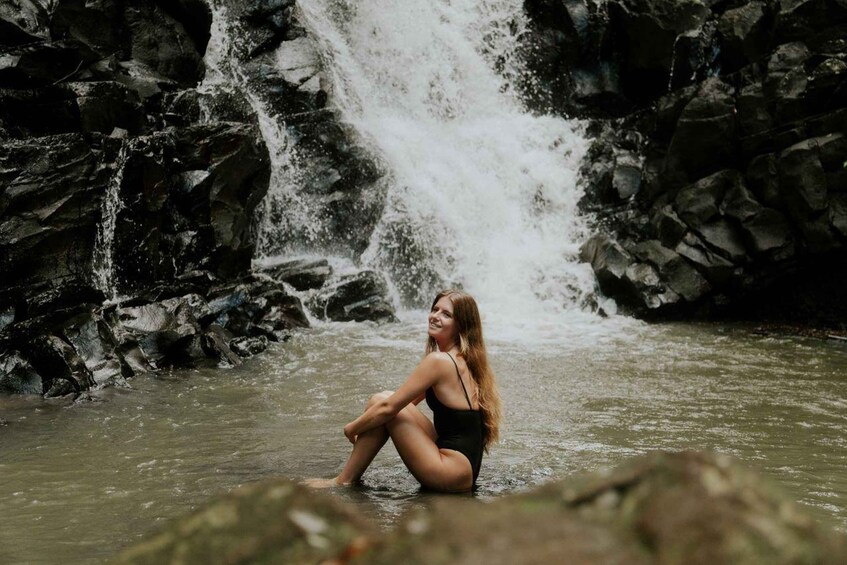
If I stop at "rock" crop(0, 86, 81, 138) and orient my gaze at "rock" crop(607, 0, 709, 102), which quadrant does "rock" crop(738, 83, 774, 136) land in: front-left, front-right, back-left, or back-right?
front-right

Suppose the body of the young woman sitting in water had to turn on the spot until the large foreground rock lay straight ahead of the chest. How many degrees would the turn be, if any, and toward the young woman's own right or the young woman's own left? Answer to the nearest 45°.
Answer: approximately 90° to the young woman's own left

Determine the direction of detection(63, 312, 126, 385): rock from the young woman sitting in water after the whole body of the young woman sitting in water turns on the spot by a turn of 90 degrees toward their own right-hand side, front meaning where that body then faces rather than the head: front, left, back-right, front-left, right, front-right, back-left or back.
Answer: front-left

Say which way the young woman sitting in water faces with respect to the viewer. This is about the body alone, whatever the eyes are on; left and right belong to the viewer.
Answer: facing to the left of the viewer

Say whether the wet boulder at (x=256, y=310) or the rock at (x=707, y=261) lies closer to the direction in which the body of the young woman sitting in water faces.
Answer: the wet boulder

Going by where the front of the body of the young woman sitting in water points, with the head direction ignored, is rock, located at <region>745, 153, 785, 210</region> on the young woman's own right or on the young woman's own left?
on the young woman's own right

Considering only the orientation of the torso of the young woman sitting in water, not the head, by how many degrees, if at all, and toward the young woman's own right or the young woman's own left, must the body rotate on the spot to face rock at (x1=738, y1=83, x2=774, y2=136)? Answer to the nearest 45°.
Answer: approximately 135° to the young woman's own right

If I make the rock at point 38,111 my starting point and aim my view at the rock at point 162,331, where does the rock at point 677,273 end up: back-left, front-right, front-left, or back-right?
front-left

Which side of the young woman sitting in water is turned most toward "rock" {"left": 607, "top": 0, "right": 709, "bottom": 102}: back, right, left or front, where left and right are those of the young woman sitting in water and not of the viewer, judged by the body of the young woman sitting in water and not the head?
right

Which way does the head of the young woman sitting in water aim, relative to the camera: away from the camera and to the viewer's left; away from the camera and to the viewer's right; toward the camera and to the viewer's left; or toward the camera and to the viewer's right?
toward the camera and to the viewer's left

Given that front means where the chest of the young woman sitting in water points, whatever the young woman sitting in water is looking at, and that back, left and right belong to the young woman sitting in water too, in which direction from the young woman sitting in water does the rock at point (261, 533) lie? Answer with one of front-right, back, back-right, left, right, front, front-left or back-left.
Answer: left

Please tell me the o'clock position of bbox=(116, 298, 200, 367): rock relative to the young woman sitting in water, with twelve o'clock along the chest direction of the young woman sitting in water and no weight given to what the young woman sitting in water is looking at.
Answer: The rock is roughly at 2 o'clock from the young woman sitting in water.

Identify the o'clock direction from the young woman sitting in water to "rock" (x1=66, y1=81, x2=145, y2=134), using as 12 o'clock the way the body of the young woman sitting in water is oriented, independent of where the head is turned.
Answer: The rock is roughly at 2 o'clock from the young woman sitting in water.

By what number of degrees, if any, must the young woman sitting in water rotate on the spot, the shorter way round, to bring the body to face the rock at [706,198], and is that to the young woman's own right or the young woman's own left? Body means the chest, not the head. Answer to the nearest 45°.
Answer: approximately 135° to the young woman's own right
